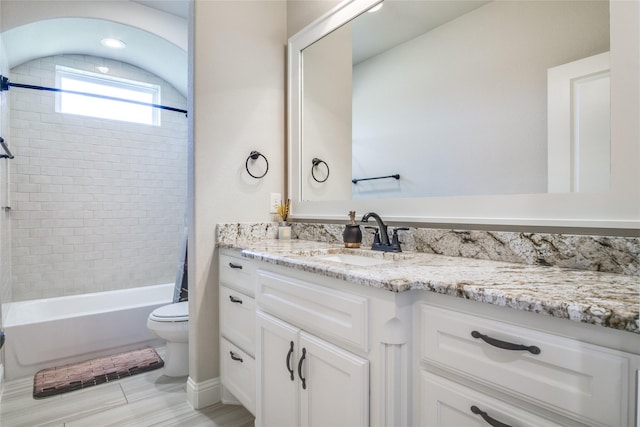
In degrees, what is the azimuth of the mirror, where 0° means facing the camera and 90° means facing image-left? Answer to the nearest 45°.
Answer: approximately 45°

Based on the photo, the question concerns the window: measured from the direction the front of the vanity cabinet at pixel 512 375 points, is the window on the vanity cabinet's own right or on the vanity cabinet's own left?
on the vanity cabinet's own right

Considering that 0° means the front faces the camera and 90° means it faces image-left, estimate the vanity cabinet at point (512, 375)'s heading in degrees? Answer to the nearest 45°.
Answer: approximately 45°

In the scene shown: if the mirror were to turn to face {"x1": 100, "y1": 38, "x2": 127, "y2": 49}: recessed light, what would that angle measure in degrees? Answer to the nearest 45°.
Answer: approximately 45° to its right

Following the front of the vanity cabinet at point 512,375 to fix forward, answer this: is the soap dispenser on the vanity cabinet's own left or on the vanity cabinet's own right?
on the vanity cabinet's own right

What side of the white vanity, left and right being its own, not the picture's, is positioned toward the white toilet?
right

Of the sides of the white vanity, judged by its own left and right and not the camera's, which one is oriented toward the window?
right
